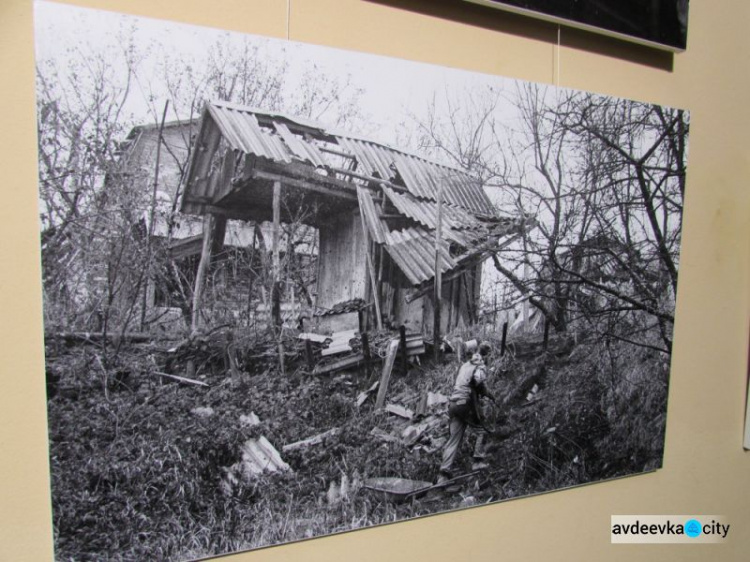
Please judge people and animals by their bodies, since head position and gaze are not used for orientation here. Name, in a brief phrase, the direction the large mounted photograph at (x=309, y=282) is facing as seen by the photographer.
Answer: facing the viewer and to the right of the viewer

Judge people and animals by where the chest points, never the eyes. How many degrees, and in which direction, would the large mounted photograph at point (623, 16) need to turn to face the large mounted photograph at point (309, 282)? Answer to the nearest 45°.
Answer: approximately 90° to its right

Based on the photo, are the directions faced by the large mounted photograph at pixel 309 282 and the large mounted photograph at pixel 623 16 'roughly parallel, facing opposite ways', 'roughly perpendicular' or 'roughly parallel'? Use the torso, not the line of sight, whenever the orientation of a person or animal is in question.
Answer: roughly parallel

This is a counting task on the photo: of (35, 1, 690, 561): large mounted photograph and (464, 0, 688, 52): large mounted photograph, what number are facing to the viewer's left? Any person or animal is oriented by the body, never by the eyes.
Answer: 0

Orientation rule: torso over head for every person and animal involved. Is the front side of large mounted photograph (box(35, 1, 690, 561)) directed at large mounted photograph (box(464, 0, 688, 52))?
no
